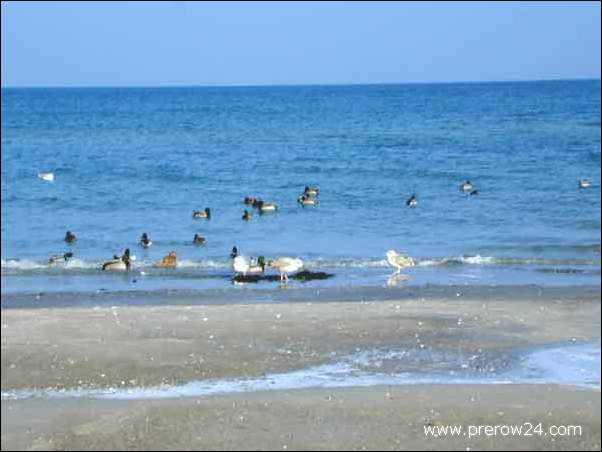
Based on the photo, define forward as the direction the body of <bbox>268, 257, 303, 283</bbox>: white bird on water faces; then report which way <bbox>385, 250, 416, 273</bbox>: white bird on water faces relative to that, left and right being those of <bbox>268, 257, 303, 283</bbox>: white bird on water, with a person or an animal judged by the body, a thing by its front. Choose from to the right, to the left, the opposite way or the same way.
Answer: the same way

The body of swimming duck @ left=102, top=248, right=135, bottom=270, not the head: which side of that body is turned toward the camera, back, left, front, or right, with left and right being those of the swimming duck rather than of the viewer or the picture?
right

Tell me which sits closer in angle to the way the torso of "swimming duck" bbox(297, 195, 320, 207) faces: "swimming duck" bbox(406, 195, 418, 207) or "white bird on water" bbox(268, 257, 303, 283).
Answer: the white bird on water

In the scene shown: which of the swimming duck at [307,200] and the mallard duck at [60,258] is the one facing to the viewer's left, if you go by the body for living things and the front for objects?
the swimming duck

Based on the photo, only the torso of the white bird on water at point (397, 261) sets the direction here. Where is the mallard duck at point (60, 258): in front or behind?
in front

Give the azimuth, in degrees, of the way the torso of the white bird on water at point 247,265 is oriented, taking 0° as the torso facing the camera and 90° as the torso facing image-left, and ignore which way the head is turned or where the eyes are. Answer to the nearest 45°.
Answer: approximately 90°

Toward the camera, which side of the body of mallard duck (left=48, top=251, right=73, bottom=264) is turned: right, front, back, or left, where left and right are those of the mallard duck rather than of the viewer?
right

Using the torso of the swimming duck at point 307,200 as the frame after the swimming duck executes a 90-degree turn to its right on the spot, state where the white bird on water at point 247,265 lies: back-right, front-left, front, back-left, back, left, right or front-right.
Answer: back

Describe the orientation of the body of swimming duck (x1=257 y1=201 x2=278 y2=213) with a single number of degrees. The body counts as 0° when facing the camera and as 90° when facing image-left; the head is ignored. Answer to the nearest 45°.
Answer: approximately 90°
